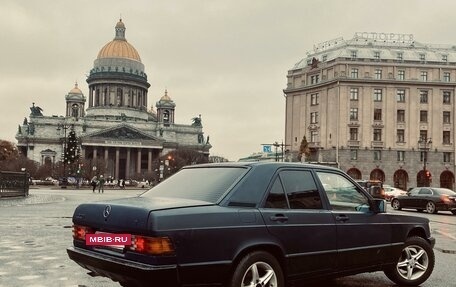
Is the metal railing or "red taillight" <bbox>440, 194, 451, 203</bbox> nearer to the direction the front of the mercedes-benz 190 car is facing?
the red taillight

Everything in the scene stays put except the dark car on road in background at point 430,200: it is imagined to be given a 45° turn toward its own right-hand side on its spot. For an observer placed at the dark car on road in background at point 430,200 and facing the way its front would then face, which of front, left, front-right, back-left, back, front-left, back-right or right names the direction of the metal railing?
left

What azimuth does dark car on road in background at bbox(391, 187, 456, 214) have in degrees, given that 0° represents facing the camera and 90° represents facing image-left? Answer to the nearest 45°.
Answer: approximately 135°

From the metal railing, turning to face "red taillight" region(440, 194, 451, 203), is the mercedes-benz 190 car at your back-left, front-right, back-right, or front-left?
front-right

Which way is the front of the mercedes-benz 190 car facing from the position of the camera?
facing away from the viewer and to the right of the viewer

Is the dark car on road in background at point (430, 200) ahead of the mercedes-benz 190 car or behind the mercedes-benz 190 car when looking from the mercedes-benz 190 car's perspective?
ahead

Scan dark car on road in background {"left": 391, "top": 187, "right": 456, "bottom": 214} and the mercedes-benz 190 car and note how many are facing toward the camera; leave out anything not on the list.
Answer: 0

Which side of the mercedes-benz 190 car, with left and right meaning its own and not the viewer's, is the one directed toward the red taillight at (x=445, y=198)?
front
